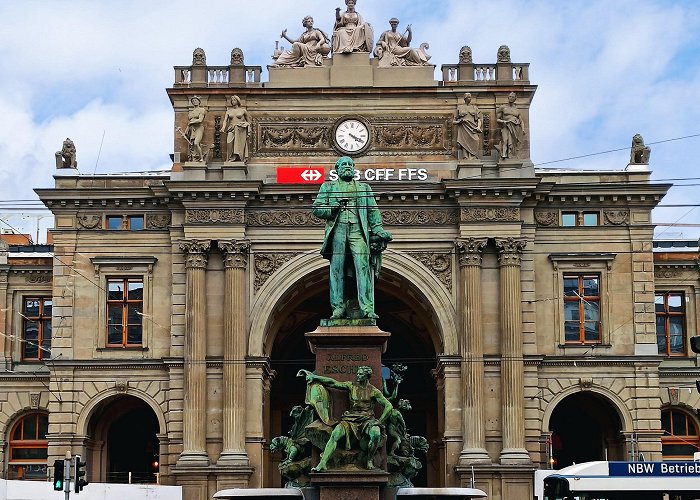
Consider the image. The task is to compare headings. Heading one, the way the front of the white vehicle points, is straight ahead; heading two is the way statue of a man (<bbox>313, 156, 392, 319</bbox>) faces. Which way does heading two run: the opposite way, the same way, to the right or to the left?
to the left

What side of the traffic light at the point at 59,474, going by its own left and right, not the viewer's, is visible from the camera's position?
front

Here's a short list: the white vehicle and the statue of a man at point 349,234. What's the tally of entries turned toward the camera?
1

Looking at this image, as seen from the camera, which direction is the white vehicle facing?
to the viewer's left

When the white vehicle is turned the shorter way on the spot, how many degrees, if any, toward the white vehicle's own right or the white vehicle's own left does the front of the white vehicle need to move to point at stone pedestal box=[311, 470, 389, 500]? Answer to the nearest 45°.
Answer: approximately 45° to the white vehicle's own left

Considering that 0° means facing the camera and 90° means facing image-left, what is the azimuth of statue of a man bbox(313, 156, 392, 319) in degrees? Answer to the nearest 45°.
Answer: approximately 0°

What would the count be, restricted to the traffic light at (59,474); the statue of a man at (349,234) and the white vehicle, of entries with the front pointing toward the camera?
2

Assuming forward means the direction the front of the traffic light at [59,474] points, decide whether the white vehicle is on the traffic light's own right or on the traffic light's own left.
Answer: on the traffic light's own left
